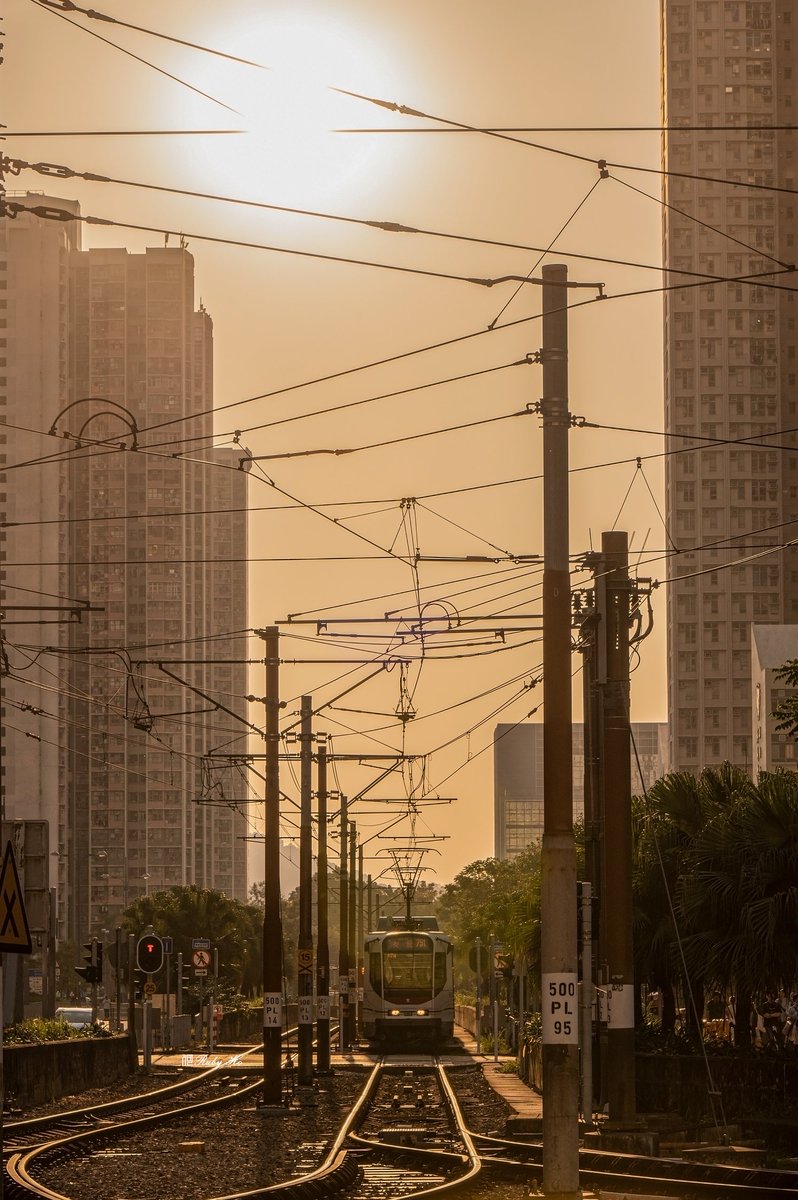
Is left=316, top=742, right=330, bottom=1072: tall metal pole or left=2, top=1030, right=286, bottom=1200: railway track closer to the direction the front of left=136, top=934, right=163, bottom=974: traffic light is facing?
the railway track

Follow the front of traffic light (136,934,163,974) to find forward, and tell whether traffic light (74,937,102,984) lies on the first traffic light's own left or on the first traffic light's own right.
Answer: on the first traffic light's own right

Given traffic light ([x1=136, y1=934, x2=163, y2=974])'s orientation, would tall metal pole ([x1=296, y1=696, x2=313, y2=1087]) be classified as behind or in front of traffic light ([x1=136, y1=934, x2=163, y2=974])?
in front

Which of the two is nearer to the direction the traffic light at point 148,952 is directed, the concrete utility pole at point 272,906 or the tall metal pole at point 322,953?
the concrete utility pole

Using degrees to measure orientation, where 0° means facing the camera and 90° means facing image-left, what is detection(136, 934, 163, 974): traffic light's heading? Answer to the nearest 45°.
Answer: approximately 0°

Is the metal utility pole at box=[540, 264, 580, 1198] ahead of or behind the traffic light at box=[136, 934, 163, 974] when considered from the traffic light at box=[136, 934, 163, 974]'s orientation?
ahead

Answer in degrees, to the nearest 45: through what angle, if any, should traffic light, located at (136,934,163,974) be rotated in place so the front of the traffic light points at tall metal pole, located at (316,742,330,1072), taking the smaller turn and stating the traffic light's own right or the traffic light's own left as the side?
approximately 135° to the traffic light's own left

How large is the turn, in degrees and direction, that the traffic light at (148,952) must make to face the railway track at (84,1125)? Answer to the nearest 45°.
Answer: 0° — it already faces it
